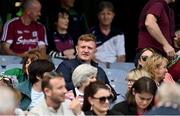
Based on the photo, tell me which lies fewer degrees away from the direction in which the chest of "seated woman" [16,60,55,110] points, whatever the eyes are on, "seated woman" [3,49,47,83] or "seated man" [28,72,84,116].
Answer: the seated man

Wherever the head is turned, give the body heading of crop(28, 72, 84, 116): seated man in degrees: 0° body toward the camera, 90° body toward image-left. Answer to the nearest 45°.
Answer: approximately 315°

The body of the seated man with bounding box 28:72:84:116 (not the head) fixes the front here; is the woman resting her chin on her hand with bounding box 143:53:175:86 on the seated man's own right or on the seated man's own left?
on the seated man's own left

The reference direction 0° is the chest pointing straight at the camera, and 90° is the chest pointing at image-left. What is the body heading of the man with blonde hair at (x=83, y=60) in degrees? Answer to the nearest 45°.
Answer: approximately 0°
